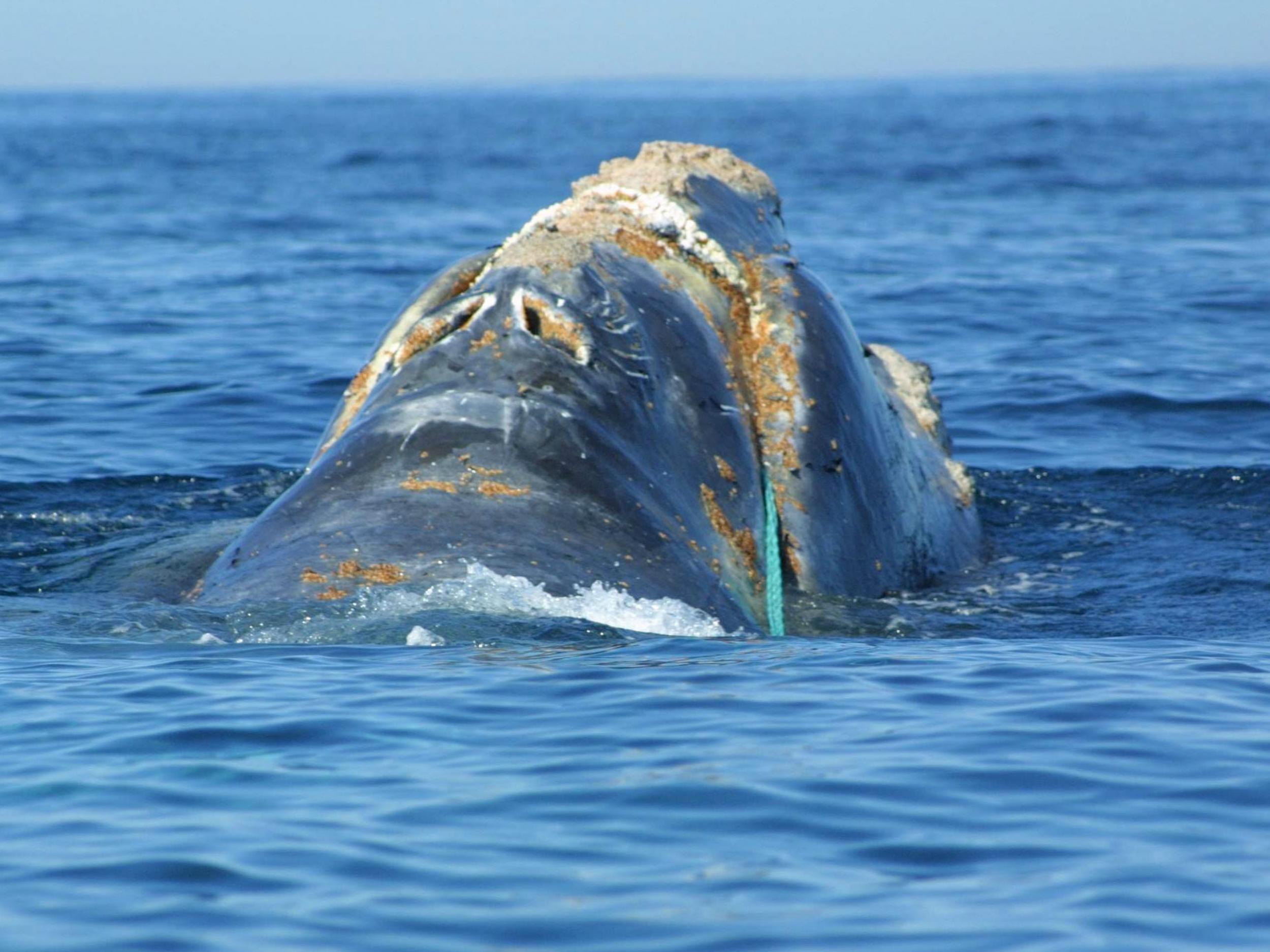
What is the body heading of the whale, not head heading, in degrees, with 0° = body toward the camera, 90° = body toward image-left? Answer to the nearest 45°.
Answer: approximately 225°
